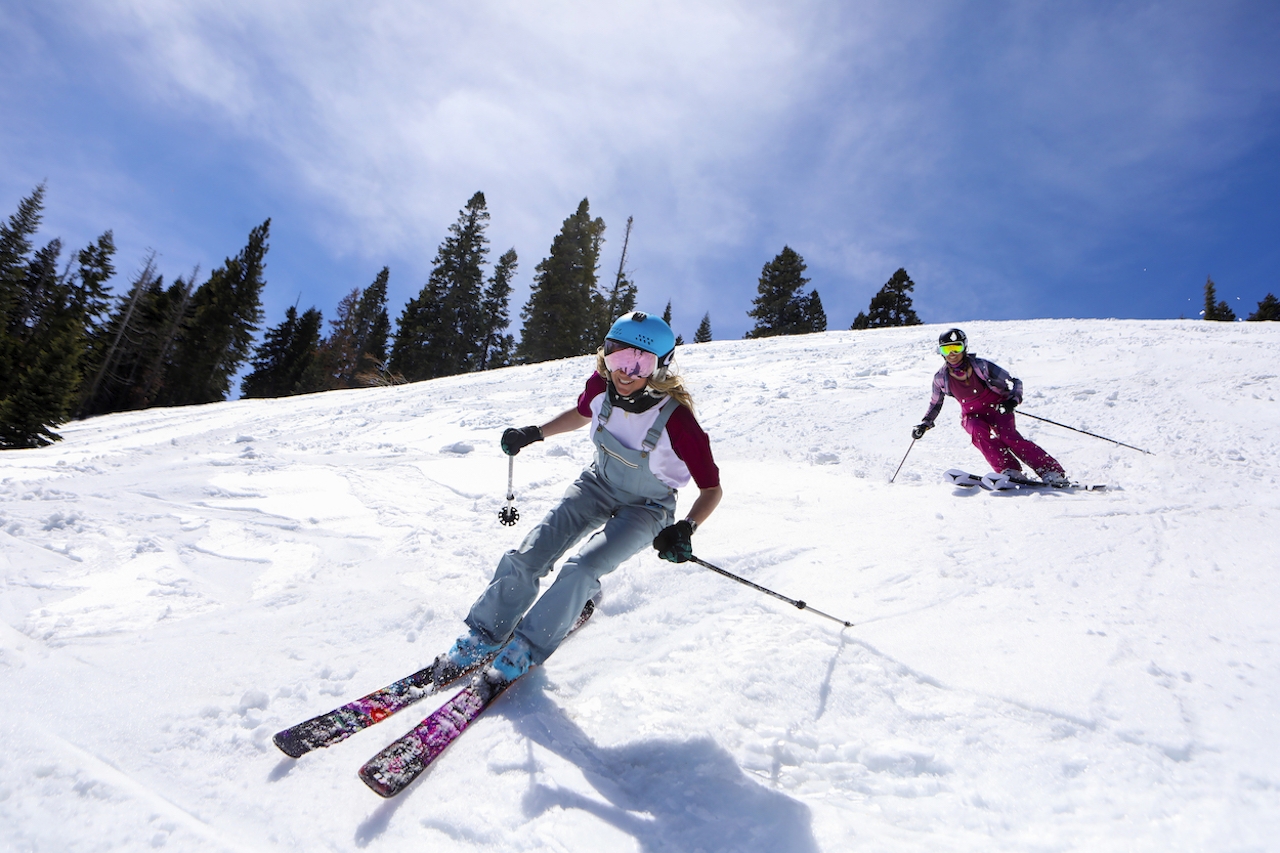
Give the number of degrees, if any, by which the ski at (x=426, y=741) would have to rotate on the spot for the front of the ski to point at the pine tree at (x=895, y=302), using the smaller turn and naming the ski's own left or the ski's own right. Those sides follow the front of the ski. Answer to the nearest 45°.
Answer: approximately 180°

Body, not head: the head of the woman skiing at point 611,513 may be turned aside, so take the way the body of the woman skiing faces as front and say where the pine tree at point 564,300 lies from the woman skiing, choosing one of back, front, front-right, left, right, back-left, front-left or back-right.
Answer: back-right

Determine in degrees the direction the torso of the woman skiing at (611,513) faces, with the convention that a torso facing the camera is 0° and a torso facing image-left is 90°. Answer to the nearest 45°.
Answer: approximately 45°

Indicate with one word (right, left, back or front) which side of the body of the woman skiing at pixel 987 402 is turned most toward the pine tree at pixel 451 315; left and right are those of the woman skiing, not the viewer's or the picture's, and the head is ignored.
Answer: right

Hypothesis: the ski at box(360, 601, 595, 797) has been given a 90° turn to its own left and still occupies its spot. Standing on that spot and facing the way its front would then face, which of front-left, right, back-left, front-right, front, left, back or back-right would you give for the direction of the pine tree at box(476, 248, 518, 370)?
back-left

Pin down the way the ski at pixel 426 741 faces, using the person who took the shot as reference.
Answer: facing the viewer and to the left of the viewer

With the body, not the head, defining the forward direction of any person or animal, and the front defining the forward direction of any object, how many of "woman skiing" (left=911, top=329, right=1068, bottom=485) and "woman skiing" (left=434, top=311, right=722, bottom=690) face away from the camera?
0

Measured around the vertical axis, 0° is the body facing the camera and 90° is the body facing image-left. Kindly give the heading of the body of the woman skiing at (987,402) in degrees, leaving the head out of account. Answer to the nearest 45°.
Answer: approximately 45°

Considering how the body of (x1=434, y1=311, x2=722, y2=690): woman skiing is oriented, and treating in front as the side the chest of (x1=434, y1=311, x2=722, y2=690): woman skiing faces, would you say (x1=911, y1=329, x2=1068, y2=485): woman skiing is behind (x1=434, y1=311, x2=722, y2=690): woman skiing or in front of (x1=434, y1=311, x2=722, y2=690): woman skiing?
behind

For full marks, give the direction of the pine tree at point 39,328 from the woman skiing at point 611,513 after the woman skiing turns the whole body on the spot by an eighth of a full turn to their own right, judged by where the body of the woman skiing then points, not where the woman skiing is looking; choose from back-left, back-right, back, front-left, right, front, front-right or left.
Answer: front-right

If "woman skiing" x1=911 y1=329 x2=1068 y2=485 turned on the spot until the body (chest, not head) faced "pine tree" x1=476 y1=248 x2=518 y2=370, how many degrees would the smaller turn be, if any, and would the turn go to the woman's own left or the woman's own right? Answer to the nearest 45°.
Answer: approximately 90° to the woman's own right
